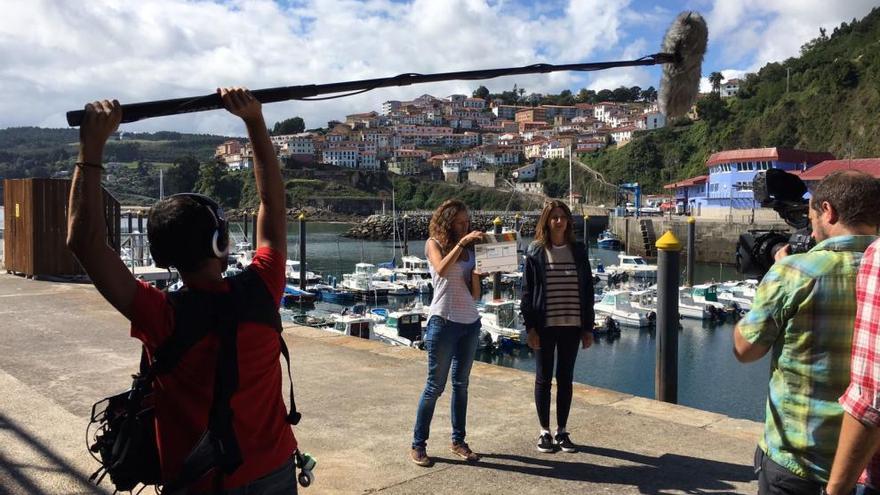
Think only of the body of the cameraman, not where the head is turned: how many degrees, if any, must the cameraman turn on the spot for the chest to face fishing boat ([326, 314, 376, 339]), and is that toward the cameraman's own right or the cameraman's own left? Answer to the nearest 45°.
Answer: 0° — they already face it

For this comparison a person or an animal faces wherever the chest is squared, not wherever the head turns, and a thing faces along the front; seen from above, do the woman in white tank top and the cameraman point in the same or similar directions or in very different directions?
very different directions

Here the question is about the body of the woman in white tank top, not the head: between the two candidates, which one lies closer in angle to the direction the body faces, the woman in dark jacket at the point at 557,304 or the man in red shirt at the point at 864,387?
the man in red shirt

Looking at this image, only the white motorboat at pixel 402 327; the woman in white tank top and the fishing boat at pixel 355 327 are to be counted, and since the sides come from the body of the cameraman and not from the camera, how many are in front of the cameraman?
3

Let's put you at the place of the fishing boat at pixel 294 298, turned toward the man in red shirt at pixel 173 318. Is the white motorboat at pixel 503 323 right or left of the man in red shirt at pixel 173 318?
left

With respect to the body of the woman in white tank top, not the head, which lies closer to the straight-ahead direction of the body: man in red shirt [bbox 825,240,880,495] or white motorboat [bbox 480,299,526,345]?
the man in red shirt

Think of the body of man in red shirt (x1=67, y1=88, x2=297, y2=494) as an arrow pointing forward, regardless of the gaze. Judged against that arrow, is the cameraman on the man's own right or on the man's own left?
on the man's own right

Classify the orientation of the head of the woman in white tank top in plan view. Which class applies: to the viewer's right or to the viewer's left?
to the viewer's right

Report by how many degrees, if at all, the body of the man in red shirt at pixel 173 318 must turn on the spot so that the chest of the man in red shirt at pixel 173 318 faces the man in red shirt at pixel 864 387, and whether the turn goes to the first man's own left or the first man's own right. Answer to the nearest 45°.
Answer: approximately 90° to the first man's own right
